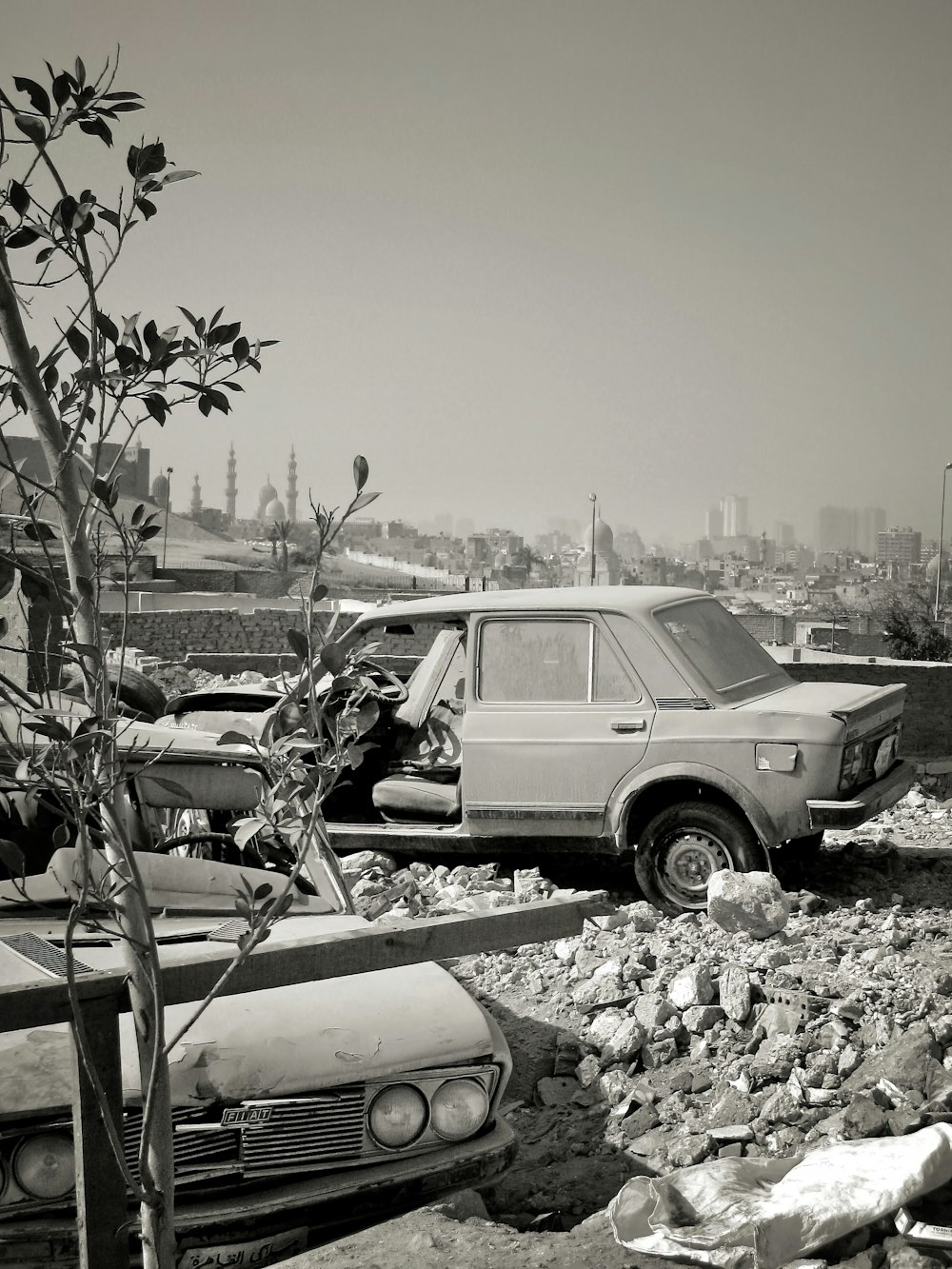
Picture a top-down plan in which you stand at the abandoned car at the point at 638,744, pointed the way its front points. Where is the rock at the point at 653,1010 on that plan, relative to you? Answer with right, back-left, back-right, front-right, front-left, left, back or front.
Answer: back-left

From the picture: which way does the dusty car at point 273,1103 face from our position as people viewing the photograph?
facing the viewer and to the right of the viewer

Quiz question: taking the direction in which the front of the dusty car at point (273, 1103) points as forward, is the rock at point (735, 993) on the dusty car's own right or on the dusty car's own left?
on the dusty car's own left

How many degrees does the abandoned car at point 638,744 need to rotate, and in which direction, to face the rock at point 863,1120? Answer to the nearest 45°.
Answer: approximately 135° to its left

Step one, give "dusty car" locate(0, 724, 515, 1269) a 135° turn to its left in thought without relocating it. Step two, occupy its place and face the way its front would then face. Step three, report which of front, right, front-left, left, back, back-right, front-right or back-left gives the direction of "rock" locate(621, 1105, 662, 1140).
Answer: front-right

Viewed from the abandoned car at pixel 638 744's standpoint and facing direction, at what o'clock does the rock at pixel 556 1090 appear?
The rock is roughly at 8 o'clock from the abandoned car.

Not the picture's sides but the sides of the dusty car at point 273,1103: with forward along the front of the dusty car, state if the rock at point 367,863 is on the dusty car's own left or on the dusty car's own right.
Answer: on the dusty car's own left

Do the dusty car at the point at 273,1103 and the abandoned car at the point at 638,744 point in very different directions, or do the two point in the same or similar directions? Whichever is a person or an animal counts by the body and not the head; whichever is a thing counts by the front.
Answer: very different directions

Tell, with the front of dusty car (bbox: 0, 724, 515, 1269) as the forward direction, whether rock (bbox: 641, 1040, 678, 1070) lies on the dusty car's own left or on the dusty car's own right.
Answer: on the dusty car's own left

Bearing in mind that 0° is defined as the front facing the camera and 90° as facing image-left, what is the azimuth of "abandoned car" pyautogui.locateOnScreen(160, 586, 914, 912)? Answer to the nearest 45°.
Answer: approximately 135°

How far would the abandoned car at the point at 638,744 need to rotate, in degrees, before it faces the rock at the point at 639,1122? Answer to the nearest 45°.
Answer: approximately 135° to its left

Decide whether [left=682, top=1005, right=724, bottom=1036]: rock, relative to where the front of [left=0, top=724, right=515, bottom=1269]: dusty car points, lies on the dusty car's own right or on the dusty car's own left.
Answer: on the dusty car's own left

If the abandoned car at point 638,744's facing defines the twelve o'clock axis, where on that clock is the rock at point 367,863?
The rock is roughly at 11 o'clock from the abandoned car.

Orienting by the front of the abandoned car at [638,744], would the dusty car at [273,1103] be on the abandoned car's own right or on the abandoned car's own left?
on the abandoned car's own left
